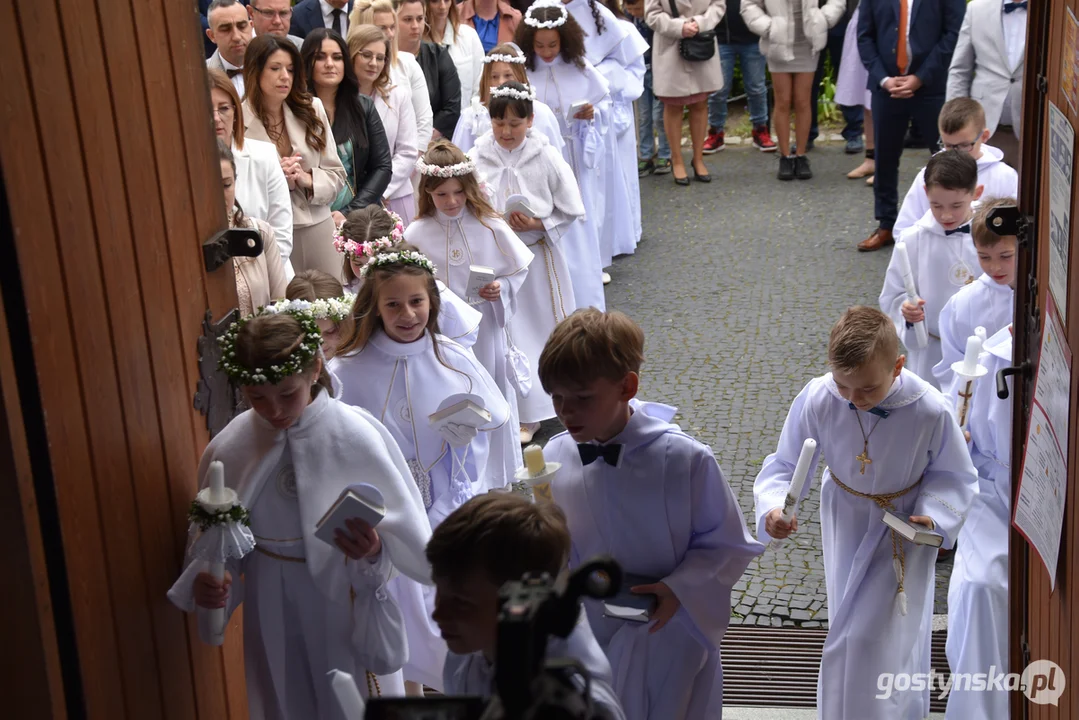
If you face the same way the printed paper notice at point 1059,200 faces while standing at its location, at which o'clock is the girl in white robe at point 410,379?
The girl in white robe is roughly at 1 o'clock from the printed paper notice.

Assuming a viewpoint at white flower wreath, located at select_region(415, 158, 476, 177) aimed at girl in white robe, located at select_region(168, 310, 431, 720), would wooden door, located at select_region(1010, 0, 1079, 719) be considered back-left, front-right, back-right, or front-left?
front-left

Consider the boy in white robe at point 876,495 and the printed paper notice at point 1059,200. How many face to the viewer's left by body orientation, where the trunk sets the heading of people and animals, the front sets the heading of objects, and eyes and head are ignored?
1

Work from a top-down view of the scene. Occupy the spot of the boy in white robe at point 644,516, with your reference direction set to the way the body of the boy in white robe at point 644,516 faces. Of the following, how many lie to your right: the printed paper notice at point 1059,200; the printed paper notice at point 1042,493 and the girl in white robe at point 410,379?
1

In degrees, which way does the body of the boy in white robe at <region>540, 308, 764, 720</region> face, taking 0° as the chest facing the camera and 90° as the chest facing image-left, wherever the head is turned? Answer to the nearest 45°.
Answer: approximately 45°

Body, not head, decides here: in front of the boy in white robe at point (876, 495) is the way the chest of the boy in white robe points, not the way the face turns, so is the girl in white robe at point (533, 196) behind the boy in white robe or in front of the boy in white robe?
behind

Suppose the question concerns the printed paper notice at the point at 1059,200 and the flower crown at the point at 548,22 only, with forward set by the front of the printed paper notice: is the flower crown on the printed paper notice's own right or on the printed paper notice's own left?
on the printed paper notice's own right

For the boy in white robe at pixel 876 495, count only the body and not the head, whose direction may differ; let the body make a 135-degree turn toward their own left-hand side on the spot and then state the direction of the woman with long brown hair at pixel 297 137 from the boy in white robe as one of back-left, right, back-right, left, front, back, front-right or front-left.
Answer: left

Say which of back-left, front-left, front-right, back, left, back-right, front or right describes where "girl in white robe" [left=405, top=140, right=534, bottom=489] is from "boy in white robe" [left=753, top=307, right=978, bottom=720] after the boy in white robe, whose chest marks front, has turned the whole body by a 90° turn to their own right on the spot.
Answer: front-right

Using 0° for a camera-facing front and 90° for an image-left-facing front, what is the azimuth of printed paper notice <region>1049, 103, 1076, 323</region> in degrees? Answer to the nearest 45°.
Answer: approximately 90°

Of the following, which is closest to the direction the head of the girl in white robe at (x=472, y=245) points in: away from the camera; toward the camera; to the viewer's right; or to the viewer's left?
toward the camera

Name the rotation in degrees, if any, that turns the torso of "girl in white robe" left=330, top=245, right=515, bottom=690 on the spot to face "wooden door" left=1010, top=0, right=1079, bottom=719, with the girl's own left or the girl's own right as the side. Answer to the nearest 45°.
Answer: approximately 45° to the girl's own left

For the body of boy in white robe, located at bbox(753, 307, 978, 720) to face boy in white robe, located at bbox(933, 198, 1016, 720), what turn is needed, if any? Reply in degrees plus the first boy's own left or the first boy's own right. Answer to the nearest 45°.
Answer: approximately 135° to the first boy's own left

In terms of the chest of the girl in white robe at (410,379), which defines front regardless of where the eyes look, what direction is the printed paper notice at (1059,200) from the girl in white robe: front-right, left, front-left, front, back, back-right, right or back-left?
front-left

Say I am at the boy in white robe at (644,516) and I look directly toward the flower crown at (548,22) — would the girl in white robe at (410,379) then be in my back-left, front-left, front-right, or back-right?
front-left

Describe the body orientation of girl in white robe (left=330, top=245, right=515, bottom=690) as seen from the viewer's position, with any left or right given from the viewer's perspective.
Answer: facing the viewer

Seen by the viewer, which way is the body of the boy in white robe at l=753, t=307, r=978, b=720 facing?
toward the camera
